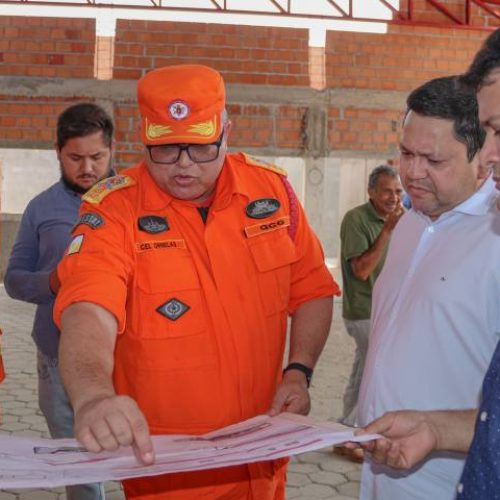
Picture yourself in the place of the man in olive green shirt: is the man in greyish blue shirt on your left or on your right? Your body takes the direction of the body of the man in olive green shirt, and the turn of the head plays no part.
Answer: on your right

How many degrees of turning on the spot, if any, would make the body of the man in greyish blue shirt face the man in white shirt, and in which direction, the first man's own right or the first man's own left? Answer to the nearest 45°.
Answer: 0° — they already face them

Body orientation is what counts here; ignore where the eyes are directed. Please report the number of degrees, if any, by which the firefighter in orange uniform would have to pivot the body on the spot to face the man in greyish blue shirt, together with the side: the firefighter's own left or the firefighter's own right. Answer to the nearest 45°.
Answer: approximately 135° to the firefighter's own right

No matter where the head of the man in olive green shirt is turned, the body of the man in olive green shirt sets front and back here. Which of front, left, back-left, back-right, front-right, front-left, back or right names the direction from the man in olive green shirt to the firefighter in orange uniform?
front-right

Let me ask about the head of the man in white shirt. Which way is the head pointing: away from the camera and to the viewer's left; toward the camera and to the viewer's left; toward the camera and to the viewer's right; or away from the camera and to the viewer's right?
toward the camera and to the viewer's left

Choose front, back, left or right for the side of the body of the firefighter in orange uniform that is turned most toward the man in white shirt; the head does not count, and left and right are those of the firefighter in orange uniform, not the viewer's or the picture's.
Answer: left

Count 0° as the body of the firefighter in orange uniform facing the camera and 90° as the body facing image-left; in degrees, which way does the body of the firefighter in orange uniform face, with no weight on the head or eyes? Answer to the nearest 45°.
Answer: approximately 0°

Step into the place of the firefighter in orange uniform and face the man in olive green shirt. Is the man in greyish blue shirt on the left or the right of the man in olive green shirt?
left

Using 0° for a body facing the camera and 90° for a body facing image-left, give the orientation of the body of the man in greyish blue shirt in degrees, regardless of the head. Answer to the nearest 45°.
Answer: approximately 315°

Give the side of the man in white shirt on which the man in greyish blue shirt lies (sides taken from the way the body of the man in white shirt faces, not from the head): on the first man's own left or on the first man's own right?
on the first man's own right
